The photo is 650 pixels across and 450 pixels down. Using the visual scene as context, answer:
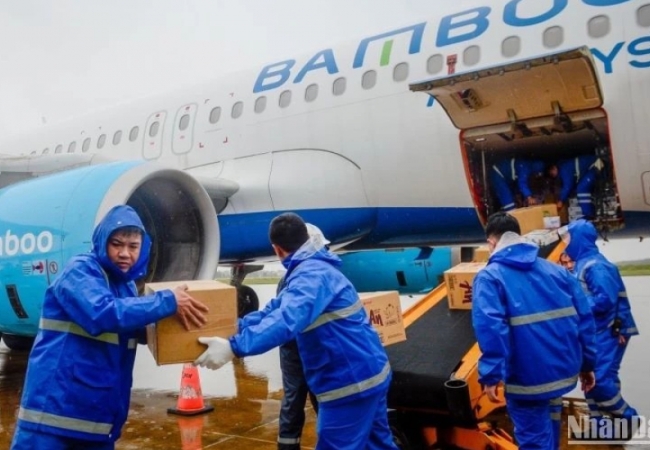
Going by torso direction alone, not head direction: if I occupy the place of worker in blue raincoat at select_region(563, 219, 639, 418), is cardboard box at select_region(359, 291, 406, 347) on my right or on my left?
on my left

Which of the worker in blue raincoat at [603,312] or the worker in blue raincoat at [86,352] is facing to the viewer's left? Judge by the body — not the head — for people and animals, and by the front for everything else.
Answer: the worker in blue raincoat at [603,312]

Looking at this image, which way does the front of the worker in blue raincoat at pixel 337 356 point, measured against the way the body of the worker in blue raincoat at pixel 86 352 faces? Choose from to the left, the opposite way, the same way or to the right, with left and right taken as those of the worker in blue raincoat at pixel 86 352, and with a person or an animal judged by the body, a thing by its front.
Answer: the opposite way

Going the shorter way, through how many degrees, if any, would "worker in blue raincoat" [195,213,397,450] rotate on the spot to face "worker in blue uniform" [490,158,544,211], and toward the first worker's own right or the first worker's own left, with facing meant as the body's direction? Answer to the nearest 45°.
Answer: approximately 90° to the first worker's own right

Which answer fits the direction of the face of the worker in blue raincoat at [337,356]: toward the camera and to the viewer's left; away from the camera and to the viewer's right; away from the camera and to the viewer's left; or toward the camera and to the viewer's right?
away from the camera and to the viewer's left

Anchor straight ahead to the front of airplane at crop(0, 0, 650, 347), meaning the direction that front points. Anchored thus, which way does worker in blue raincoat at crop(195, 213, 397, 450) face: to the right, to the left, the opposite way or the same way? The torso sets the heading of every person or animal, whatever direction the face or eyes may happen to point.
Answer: the opposite way

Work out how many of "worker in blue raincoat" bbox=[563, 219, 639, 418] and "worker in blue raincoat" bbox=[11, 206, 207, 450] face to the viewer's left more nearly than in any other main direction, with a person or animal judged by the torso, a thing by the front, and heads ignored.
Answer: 1

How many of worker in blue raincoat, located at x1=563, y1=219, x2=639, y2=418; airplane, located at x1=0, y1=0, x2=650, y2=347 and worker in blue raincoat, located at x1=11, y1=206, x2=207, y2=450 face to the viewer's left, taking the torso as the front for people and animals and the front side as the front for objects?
1
